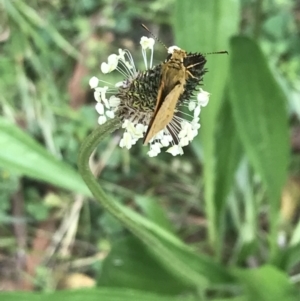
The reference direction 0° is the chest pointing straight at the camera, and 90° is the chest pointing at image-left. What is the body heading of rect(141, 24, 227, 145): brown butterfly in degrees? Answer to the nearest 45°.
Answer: approximately 225°
